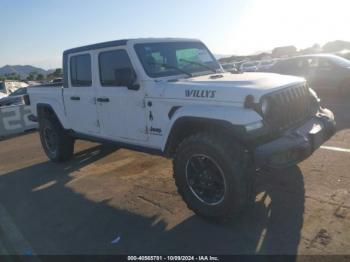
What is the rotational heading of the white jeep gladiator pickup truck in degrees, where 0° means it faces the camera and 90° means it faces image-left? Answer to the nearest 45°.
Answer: approximately 315°

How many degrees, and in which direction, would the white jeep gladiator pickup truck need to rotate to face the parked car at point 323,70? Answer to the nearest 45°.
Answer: approximately 90° to its left
